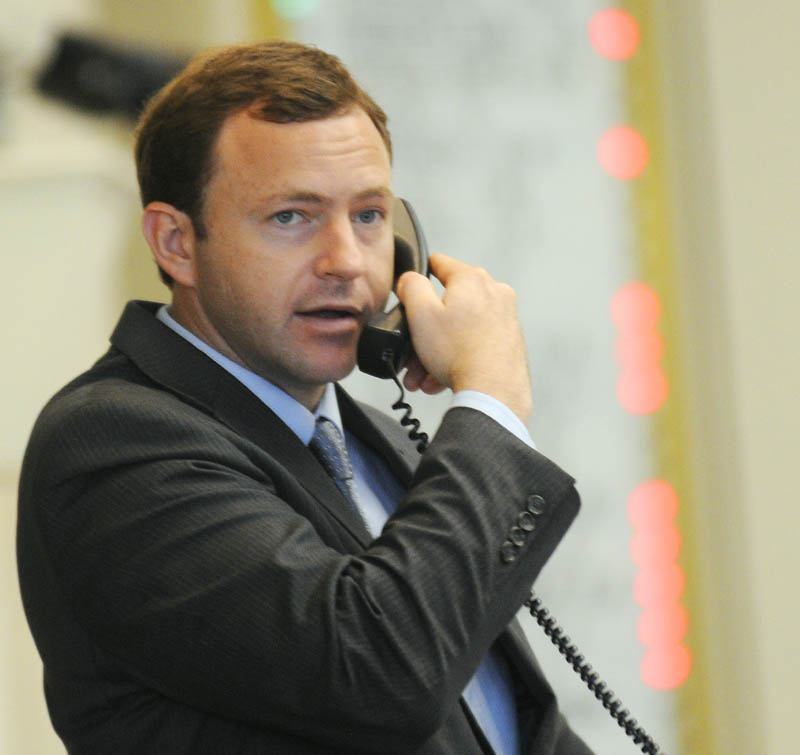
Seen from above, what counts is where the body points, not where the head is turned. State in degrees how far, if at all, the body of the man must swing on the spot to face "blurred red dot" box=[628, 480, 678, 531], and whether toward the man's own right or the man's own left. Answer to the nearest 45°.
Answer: approximately 90° to the man's own left

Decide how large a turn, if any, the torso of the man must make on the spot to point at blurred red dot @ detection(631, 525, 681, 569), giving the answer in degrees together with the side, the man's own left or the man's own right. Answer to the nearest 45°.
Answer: approximately 90° to the man's own left

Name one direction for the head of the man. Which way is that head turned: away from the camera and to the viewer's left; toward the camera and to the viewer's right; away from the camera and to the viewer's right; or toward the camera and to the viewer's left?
toward the camera and to the viewer's right

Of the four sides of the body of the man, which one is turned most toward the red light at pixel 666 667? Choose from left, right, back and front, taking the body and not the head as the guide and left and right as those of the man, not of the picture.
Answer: left

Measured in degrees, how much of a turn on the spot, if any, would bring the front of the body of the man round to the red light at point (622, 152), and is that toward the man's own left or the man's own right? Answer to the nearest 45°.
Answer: approximately 90° to the man's own left

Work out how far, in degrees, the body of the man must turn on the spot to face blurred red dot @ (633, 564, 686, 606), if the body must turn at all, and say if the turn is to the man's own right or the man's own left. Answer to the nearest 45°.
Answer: approximately 90° to the man's own left

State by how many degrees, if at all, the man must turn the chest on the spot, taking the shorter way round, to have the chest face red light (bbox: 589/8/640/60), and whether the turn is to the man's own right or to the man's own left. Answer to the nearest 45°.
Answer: approximately 90° to the man's own left

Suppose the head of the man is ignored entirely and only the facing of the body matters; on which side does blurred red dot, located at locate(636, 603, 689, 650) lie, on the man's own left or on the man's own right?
on the man's own left

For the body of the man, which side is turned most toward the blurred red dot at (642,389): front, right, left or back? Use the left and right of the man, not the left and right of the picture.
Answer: left

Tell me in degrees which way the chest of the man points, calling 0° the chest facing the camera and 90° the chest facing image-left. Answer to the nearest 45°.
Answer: approximately 315°
